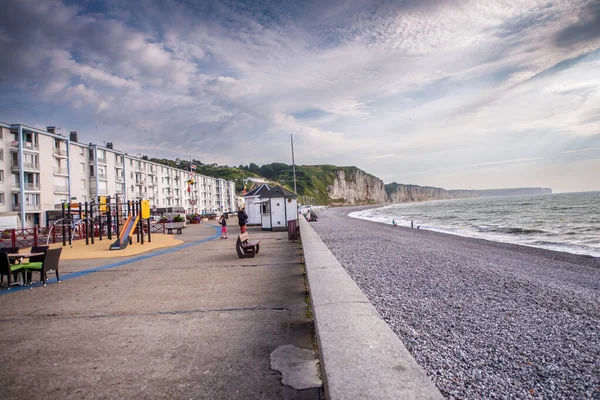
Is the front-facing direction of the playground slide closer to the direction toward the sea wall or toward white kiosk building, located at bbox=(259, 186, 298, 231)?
the sea wall

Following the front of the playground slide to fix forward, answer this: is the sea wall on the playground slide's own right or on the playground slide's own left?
on the playground slide's own left

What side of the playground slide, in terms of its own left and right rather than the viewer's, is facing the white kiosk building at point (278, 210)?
back

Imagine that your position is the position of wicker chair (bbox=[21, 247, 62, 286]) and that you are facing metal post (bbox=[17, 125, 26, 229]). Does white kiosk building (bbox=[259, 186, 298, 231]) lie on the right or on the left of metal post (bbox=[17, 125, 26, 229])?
right

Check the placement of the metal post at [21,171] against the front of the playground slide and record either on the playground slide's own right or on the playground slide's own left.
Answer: on the playground slide's own right

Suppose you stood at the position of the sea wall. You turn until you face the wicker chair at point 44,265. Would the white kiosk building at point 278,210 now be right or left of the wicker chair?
right

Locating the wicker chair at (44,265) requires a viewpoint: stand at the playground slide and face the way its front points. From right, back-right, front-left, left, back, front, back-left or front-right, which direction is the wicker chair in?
front-left

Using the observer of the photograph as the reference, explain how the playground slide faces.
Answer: facing the viewer and to the left of the viewer

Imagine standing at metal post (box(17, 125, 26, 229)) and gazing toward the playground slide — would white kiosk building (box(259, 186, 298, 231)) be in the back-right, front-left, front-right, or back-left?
front-left
